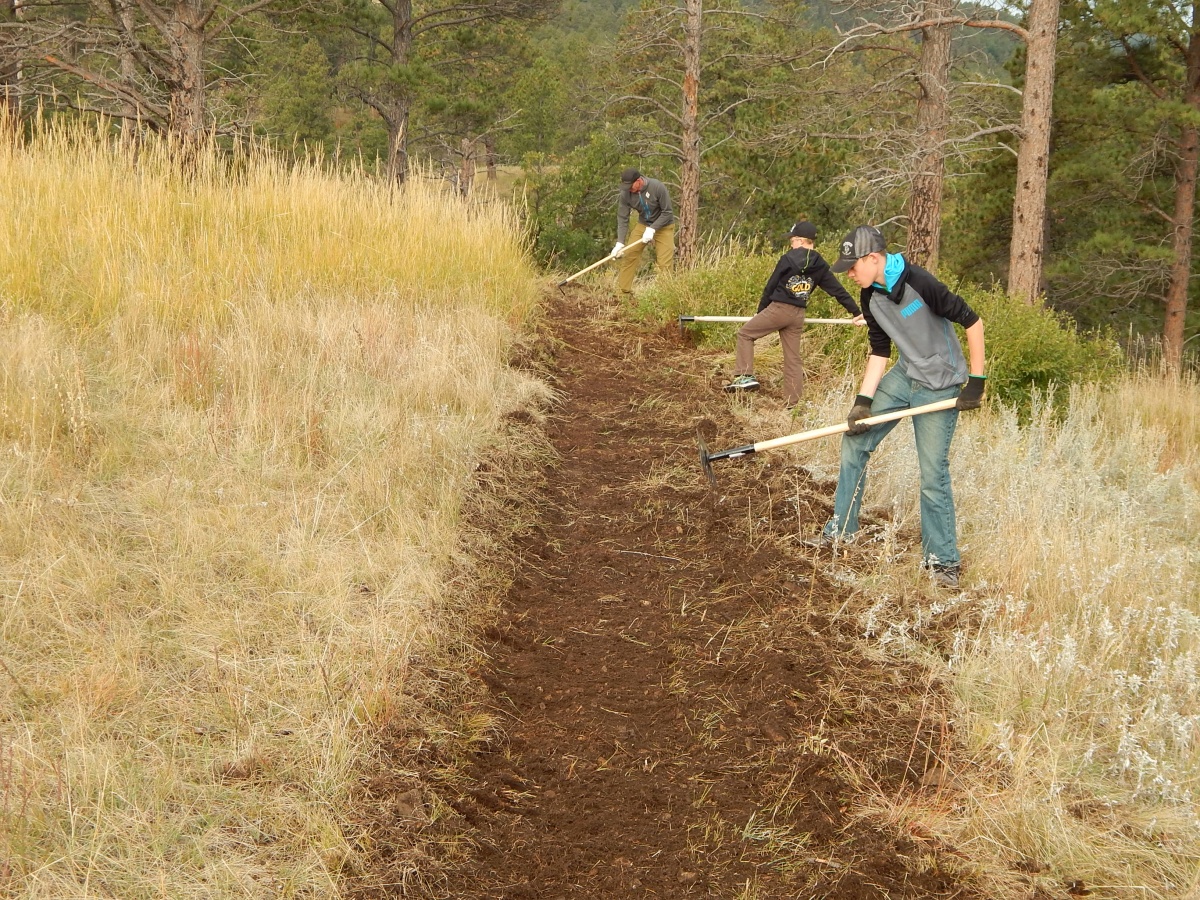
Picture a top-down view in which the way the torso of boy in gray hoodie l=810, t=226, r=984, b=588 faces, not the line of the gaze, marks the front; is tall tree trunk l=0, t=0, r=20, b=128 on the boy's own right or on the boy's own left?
on the boy's own right

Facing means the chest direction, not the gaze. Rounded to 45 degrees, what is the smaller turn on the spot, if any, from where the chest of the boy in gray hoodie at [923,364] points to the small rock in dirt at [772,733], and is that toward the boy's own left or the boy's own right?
approximately 45° to the boy's own left

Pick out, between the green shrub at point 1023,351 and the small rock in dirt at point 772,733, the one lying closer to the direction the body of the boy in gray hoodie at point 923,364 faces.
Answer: the small rock in dirt

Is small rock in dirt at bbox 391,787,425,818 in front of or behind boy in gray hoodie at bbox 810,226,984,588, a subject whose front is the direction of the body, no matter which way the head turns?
in front

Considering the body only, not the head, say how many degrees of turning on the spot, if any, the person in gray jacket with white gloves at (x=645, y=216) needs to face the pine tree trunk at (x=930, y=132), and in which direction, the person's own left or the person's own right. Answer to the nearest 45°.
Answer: approximately 135° to the person's own left

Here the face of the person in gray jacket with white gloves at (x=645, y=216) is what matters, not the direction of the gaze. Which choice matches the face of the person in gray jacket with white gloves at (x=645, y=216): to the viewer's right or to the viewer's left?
to the viewer's left

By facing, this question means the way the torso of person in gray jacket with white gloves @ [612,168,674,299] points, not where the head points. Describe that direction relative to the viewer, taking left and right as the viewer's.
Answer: facing the viewer and to the left of the viewer

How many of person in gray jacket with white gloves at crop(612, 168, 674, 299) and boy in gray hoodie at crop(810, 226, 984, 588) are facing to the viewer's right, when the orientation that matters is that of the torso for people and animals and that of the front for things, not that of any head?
0

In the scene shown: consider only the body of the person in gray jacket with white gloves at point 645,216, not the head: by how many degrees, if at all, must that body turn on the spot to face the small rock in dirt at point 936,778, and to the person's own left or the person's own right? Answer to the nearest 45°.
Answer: approximately 45° to the person's own left

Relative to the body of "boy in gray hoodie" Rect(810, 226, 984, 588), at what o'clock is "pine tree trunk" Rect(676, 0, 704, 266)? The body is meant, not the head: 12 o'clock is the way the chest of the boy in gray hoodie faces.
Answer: The pine tree trunk is roughly at 4 o'clock from the boy in gray hoodie.

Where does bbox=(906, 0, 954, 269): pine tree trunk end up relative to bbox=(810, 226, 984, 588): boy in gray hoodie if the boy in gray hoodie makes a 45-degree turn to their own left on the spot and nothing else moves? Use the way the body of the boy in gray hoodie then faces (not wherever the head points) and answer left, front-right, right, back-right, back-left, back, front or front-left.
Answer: back

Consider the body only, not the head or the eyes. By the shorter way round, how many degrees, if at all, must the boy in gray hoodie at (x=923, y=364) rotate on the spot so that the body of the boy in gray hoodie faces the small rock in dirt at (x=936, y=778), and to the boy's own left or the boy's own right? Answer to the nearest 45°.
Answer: approximately 45° to the boy's own left

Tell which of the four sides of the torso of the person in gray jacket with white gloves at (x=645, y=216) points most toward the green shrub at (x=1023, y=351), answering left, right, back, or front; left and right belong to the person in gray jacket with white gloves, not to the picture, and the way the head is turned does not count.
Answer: left
